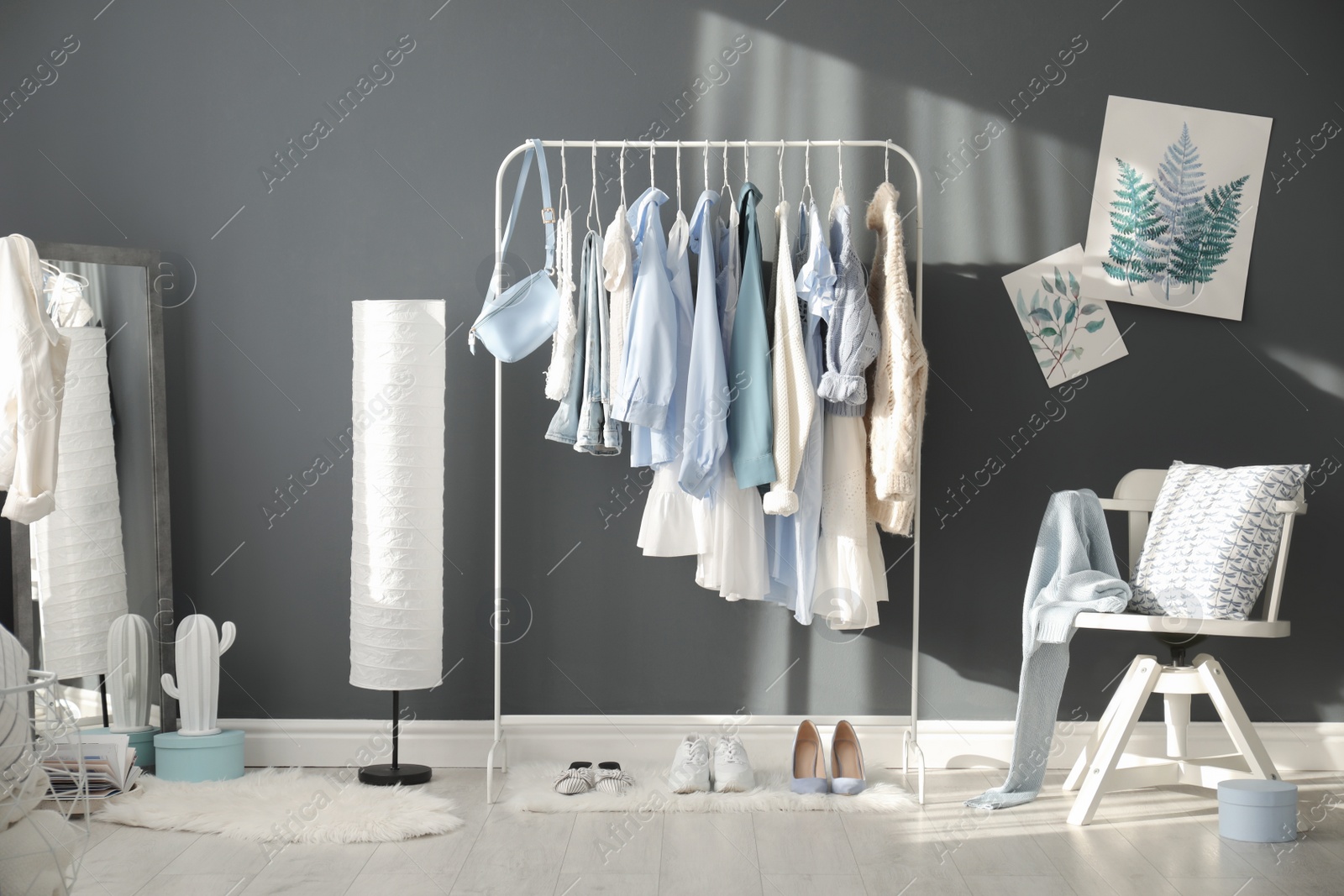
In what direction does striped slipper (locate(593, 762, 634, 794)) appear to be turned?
toward the camera

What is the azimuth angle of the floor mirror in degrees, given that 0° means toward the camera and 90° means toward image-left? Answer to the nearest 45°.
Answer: approximately 315°

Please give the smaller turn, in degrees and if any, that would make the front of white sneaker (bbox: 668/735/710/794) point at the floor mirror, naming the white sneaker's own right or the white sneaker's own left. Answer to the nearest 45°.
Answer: approximately 90° to the white sneaker's own right

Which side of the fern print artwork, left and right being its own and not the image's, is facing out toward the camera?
front

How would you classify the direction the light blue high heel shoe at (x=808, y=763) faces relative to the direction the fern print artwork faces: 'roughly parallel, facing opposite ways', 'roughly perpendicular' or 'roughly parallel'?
roughly parallel

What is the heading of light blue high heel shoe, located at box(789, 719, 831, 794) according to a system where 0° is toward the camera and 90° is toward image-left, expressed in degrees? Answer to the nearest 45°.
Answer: approximately 0°

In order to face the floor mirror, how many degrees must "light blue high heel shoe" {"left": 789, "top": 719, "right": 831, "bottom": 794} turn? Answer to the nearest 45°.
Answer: approximately 90° to its right

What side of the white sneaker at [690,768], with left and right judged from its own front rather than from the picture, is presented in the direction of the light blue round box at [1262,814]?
left

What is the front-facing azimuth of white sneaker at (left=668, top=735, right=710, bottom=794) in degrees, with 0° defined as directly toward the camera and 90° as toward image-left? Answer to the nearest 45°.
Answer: approximately 0°
